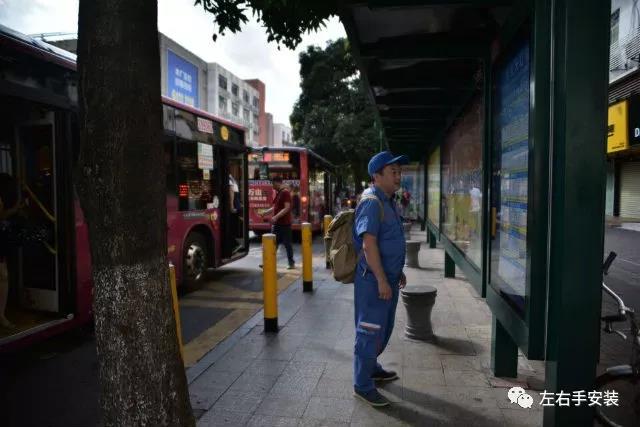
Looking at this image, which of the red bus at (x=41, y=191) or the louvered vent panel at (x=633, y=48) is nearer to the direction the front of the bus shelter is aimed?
the red bus

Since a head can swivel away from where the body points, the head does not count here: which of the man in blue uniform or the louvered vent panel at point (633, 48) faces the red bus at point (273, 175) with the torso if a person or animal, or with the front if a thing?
the louvered vent panel

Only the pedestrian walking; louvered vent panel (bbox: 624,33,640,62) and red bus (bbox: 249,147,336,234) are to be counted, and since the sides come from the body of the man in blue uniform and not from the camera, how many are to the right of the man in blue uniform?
0

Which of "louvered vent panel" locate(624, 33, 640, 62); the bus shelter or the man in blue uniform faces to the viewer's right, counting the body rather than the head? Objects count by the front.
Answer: the man in blue uniform

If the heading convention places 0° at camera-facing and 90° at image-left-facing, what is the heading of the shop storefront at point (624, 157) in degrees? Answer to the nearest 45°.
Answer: approximately 45°

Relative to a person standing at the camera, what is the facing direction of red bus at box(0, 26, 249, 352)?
facing away from the viewer and to the right of the viewer

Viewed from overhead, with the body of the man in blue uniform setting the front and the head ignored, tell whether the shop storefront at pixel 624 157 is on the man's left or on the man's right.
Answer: on the man's left

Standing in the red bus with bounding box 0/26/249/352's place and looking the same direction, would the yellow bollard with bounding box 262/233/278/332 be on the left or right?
on its right

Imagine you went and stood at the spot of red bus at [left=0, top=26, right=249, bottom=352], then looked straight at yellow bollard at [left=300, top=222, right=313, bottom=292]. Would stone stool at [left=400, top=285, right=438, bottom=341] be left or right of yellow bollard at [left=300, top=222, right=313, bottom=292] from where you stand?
right

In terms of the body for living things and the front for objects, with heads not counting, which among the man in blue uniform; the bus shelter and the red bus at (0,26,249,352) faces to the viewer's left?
the bus shelter

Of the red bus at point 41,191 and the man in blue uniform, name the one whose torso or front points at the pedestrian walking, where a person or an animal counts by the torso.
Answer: the red bus

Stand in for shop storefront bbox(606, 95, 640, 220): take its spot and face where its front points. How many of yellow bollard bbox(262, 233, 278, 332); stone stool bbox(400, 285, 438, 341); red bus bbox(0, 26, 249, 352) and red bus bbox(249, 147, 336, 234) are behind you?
0

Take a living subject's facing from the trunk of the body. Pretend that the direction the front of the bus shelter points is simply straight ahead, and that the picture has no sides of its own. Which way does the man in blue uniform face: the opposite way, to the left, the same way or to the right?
the opposite way

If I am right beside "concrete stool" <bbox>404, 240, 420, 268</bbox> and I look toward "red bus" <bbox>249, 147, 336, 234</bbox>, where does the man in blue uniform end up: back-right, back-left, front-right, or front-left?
back-left

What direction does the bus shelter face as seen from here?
to the viewer's left

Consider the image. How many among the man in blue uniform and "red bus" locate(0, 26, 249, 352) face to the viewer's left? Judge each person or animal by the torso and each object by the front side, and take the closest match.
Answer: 0

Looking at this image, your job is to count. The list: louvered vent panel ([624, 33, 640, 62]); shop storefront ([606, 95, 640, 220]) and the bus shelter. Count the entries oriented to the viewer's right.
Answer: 0

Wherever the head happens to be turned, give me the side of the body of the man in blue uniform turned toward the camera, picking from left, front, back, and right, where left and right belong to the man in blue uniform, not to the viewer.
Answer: right

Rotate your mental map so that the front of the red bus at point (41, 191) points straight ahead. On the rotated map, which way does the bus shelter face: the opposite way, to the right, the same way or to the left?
to the left

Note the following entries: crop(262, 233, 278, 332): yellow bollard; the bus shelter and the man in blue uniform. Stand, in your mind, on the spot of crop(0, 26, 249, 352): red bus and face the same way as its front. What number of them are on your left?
0
